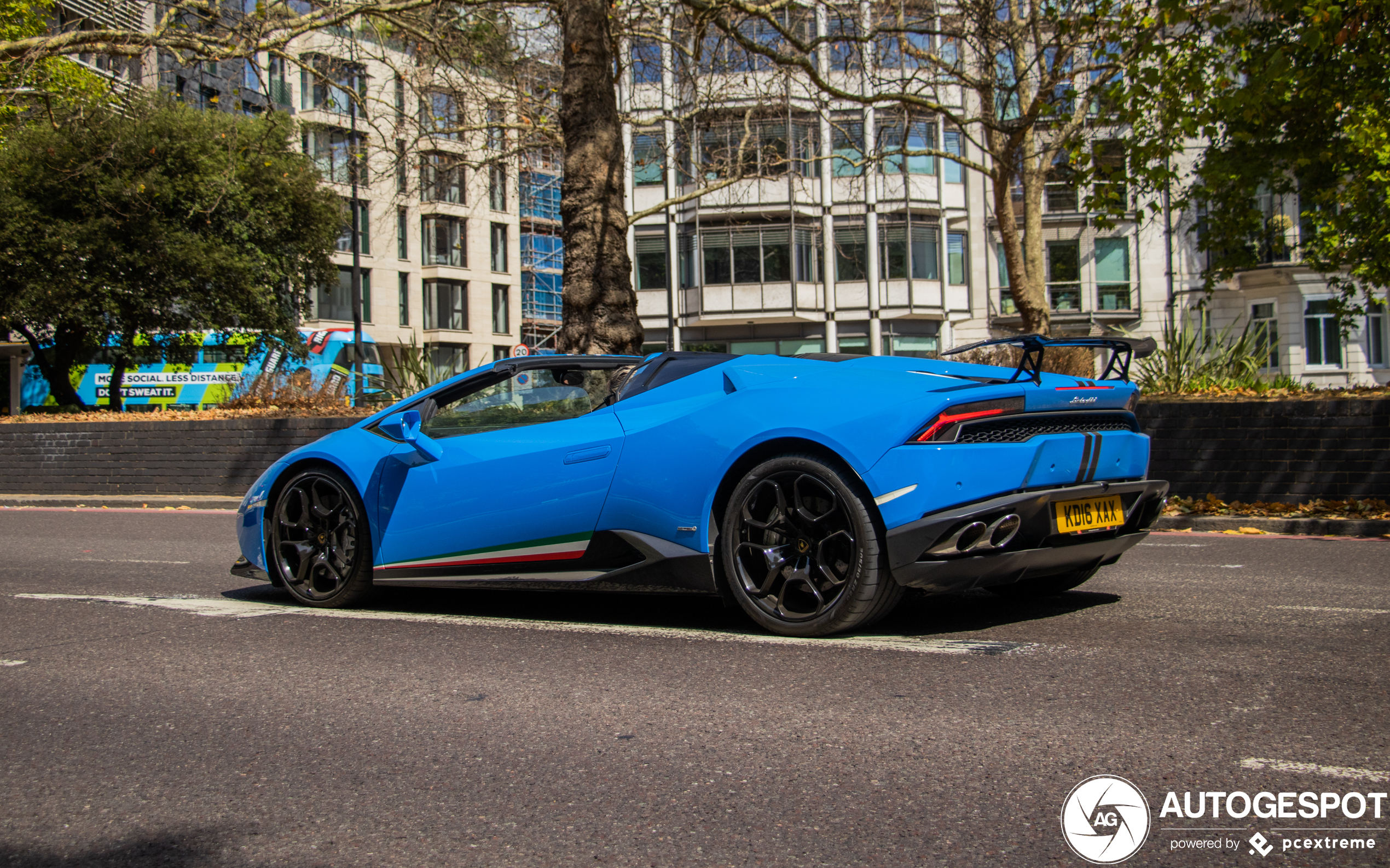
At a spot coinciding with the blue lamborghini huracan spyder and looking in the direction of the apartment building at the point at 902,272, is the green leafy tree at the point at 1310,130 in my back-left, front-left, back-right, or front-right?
front-right

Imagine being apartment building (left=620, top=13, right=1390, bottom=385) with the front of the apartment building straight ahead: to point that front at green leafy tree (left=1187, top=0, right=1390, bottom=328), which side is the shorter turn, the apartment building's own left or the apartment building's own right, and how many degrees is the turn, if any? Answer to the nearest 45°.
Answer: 0° — it already faces it

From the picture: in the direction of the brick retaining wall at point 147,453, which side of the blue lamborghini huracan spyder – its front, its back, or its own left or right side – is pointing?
front

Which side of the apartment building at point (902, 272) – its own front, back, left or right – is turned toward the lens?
front

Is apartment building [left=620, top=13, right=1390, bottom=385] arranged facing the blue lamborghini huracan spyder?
yes

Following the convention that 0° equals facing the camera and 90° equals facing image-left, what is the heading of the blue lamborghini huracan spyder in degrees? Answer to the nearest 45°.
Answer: approximately 135°

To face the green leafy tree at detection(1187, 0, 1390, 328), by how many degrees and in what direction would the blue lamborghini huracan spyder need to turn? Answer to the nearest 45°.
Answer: approximately 90° to its right

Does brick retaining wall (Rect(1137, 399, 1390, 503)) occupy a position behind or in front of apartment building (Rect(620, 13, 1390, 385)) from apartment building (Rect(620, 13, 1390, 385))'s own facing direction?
in front

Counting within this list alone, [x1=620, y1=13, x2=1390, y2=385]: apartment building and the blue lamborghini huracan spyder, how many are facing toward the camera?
1

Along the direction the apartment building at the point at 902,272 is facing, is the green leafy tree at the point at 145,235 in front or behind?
in front
